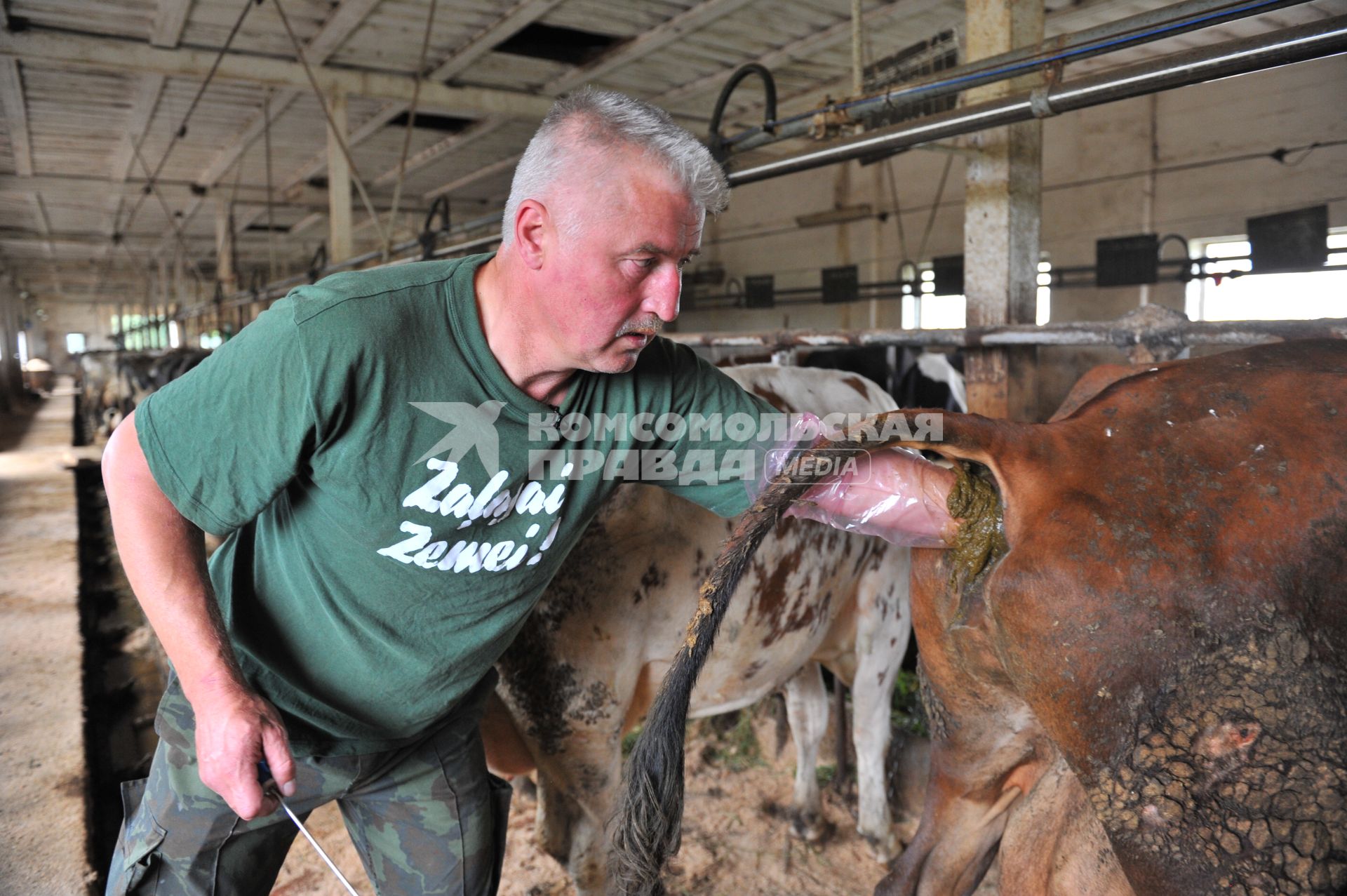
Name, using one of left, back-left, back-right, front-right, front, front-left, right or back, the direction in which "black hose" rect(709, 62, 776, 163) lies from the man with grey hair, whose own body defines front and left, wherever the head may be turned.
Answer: left

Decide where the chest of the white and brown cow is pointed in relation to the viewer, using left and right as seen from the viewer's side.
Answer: facing away from the viewer and to the right of the viewer

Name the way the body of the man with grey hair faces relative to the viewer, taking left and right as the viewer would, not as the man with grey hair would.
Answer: facing the viewer and to the right of the viewer

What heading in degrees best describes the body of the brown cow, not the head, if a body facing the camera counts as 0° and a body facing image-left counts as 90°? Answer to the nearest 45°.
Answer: approximately 225°

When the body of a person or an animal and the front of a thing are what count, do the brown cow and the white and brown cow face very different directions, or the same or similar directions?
same or similar directions

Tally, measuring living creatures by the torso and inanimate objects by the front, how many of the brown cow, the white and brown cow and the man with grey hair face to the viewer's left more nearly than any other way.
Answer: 0

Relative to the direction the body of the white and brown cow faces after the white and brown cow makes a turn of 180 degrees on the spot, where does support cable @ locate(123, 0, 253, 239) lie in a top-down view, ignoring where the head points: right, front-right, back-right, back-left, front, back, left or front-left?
right

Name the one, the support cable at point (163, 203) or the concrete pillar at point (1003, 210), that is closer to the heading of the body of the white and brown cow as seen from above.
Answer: the concrete pillar

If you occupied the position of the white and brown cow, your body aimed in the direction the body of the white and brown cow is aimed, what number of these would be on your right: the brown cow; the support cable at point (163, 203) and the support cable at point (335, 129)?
1

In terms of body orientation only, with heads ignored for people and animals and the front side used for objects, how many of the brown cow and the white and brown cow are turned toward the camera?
0

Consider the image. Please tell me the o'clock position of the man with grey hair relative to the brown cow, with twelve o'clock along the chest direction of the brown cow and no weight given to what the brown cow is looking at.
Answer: The man with grey hair is roughly at 7 o'clock from the brown cow.

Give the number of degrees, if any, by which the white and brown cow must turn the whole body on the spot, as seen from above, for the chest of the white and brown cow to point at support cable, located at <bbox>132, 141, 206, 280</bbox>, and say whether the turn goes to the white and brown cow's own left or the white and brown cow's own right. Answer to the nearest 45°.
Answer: approximately 90° to the white and brown cow's own left

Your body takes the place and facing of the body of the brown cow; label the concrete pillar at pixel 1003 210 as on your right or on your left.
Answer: on your left

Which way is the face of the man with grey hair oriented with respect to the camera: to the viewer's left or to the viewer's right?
to the viewer's right

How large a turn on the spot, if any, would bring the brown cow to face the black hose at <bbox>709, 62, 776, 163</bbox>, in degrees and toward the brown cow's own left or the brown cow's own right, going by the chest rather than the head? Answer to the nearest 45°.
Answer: approximately 90° to the brown cow's own left

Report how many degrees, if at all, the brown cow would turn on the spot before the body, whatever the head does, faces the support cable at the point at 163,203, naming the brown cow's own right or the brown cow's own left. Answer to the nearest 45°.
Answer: approximately 90° to the brown cow's own left
